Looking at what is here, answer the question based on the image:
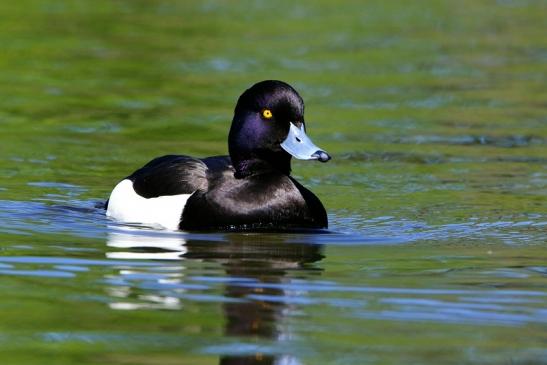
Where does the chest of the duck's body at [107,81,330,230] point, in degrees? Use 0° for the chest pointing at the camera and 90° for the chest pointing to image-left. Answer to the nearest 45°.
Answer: approximately 315°
